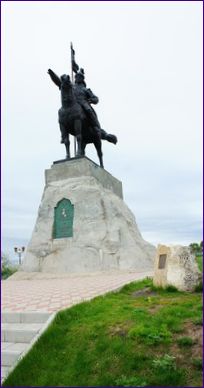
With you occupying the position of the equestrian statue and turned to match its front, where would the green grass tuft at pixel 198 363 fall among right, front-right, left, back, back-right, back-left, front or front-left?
front-left

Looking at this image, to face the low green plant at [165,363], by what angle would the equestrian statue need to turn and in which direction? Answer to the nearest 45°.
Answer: approximately 45° to its left

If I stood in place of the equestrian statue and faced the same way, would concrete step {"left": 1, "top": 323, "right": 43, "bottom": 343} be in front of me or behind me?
in front

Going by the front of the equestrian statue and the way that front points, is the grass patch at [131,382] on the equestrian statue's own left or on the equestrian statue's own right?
on the equestrian statue's own left

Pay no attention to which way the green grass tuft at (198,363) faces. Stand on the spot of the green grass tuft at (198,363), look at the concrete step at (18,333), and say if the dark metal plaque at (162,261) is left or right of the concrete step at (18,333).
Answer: right

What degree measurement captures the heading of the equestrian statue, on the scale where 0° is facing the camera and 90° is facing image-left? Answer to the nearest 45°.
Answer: approximately 45°
